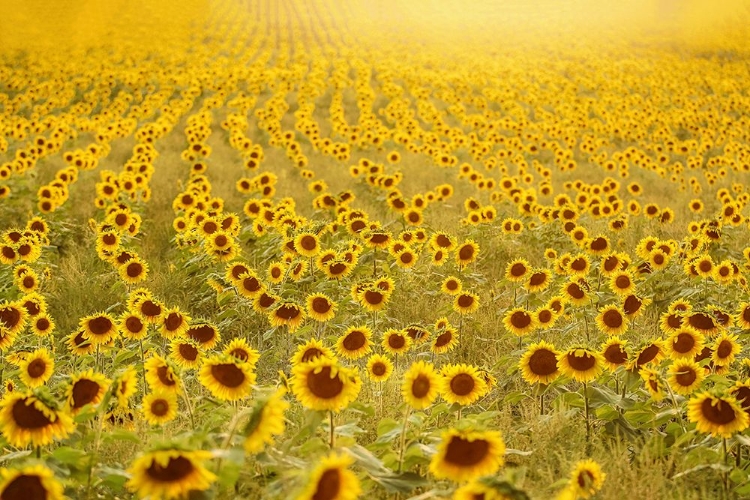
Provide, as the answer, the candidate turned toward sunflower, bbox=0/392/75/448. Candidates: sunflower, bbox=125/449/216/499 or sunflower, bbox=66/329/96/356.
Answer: sunflower, bbox=66/329/96/356

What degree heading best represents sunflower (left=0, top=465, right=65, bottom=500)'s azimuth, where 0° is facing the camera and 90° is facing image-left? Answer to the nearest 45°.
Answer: approximately 0°

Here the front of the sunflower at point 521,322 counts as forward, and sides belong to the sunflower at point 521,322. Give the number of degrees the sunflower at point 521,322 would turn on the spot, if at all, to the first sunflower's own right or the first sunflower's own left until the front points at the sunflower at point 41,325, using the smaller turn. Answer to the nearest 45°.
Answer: approximately 90° to the first sunflower's own right

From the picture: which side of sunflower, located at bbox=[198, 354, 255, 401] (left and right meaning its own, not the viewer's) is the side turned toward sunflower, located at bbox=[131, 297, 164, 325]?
back

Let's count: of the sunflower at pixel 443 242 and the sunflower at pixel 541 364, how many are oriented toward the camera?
2

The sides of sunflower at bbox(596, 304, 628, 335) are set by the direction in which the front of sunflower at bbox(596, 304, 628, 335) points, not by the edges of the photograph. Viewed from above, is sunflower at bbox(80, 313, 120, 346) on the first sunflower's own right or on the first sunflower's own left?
on the first sunflower's own right

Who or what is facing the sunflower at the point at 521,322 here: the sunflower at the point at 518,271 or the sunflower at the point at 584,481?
the sunflower at the point at 518,271

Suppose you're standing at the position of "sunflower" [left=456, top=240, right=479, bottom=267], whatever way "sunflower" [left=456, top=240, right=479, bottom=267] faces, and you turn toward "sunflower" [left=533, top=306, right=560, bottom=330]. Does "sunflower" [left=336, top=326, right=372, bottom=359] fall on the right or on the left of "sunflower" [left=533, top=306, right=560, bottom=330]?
right
